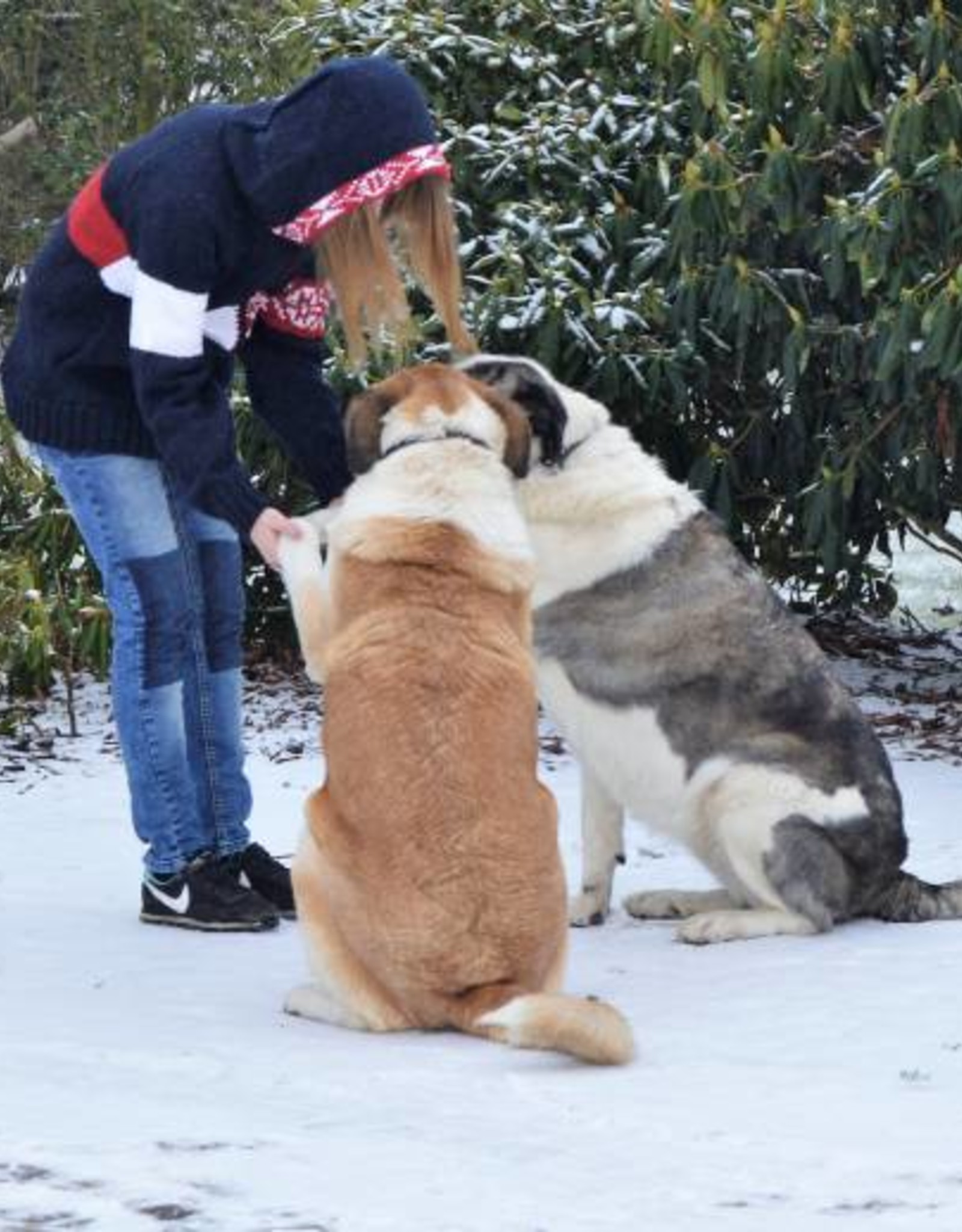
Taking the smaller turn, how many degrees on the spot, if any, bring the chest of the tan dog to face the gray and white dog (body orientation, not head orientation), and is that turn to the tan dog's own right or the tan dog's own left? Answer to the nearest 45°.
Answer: approximately 45° to the tan dog's own right

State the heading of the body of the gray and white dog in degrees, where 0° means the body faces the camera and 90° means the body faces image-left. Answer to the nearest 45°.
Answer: approximately 90°

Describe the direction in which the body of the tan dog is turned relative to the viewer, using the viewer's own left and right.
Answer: facing away from the viewer

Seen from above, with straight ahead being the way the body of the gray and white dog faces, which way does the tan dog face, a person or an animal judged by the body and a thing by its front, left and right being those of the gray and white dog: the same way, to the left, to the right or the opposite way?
to the right

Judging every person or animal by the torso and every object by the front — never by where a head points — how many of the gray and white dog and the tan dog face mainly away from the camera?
1

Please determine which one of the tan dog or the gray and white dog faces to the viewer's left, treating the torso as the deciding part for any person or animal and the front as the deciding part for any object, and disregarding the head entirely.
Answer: the gray and white dog
